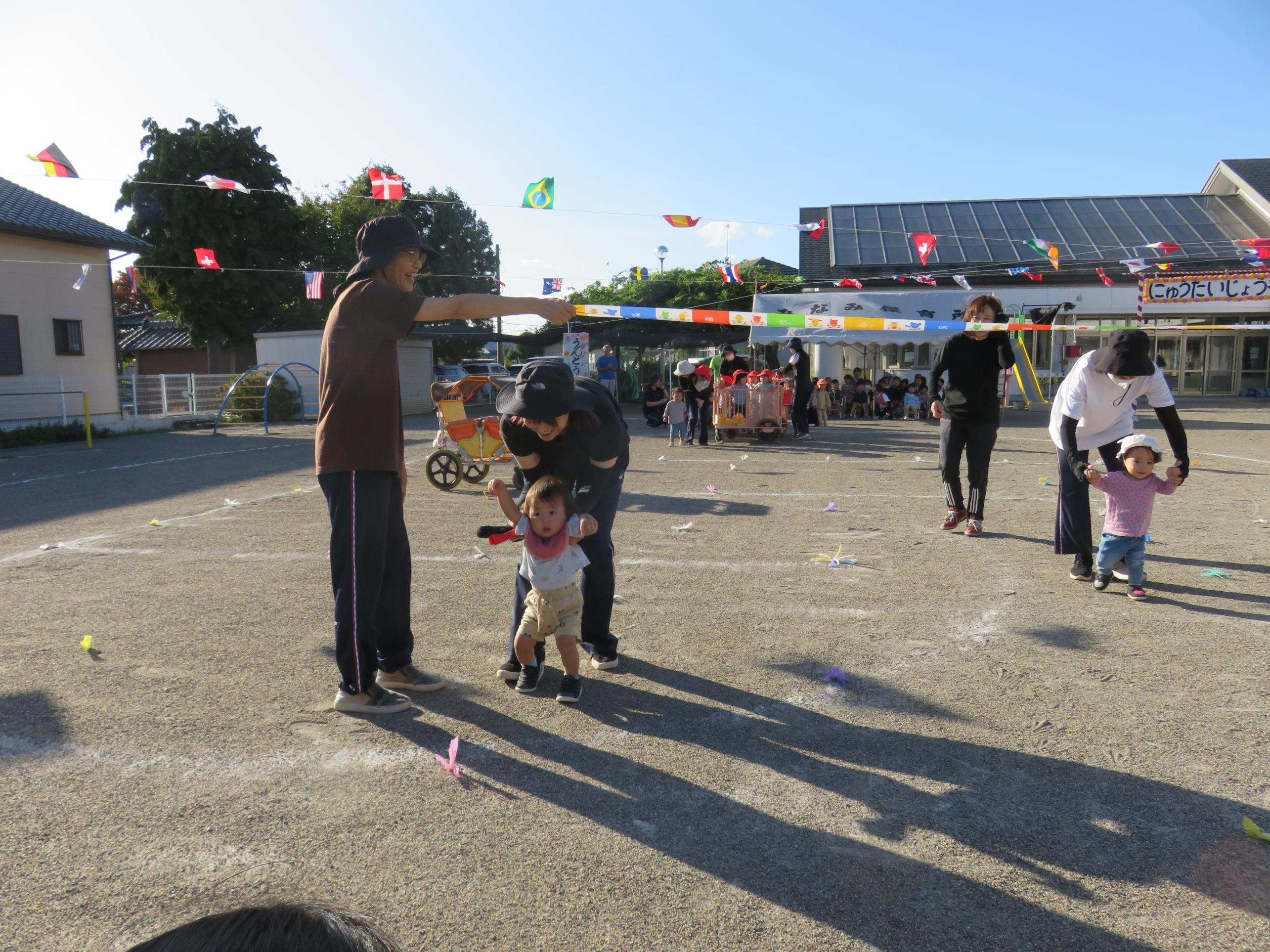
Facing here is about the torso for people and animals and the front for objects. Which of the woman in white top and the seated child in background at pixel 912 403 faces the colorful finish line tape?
the seated child in background

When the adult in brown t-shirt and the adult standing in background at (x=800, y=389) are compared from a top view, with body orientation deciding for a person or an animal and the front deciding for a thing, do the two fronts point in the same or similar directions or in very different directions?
very different directions

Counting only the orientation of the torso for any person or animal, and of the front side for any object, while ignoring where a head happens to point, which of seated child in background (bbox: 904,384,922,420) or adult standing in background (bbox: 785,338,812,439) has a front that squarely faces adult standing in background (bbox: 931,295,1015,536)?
the seated child in background

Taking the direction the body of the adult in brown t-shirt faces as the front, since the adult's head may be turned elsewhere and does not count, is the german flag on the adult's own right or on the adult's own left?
on the adult's own left

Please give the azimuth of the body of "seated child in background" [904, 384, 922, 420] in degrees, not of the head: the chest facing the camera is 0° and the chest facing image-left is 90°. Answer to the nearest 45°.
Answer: approximately 0°

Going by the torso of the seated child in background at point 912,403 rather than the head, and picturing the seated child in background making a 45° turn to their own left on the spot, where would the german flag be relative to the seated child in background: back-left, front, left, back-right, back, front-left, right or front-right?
right

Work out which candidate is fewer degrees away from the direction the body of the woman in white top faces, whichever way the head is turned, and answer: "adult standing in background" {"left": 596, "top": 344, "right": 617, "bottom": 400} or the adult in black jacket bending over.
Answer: the adult in black jacket bending over

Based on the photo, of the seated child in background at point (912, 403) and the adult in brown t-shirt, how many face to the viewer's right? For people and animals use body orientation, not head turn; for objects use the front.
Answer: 1
